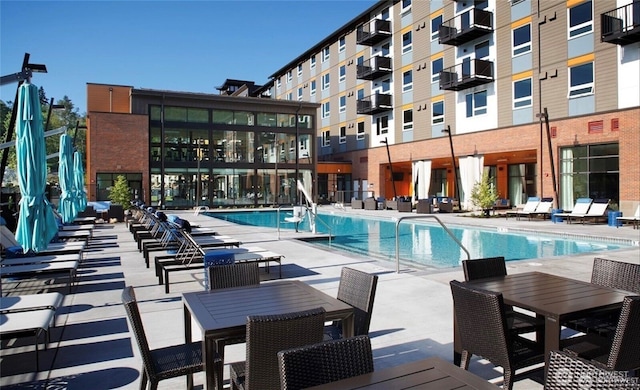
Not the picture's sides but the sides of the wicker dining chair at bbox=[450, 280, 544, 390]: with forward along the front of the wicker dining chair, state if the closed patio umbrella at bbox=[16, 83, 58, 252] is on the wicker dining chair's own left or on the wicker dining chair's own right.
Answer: on the wicker dining chair's own left

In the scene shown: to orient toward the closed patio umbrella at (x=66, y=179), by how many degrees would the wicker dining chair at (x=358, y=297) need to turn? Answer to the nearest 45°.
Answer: approximately 90° to its right

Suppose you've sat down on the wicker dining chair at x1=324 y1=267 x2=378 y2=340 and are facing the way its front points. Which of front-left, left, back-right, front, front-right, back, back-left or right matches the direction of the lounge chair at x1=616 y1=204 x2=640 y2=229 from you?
back

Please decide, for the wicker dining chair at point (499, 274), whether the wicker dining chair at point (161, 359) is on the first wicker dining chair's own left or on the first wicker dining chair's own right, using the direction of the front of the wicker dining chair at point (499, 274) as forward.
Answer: on the first wicker dining chair's own right

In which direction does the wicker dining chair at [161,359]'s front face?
to the viewer's right

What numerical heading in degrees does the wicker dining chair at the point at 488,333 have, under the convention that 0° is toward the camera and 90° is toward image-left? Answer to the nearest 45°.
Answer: approximately 225°

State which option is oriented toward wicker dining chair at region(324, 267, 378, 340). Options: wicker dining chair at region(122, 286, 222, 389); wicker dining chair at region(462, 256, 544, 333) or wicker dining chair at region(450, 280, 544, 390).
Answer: wicker dining chair at region(122, 286, 222, 389)

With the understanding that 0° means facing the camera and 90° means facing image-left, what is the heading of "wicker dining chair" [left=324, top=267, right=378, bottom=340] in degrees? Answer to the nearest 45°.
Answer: approximately 45°

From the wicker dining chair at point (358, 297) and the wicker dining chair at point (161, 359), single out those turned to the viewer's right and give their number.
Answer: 1

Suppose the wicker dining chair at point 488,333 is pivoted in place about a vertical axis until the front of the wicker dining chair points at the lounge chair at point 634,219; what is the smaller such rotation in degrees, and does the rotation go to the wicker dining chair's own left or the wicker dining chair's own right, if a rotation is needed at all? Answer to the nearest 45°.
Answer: approximately 45° to the wicker dining chair's own left

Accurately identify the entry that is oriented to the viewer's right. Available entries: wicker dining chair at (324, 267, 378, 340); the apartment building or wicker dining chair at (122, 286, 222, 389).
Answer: wicker dining chair at (122, 286, 222, 389)
